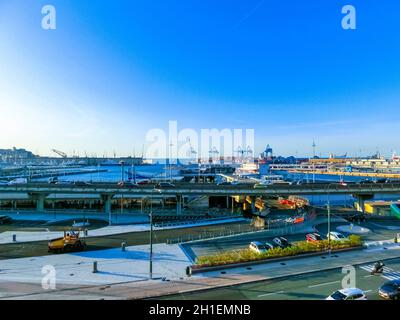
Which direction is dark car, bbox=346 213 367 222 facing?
to the viewer's left

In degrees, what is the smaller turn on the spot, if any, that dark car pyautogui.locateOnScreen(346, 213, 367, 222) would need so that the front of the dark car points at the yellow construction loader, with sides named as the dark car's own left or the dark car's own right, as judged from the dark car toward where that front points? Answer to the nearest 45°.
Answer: approximately 45° to the dark car's own left

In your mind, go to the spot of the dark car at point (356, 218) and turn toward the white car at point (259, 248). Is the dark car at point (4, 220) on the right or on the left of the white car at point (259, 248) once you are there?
right

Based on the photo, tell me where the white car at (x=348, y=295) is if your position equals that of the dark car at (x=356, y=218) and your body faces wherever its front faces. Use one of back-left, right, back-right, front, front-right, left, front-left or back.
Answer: left

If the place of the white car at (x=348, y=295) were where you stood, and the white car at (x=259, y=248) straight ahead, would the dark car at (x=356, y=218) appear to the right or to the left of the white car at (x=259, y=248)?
right

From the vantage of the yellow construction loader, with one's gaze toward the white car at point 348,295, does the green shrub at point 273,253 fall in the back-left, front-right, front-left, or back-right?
front-left
